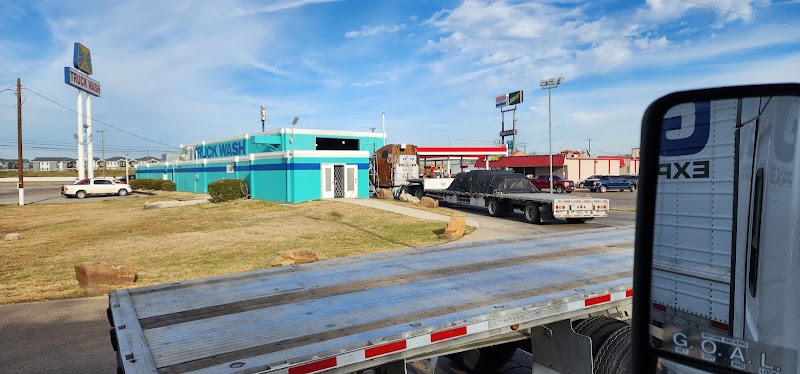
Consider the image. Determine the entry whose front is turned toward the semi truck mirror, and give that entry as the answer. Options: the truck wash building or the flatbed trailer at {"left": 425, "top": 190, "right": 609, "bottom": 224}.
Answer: the truck wash building

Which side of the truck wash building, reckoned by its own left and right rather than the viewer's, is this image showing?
front

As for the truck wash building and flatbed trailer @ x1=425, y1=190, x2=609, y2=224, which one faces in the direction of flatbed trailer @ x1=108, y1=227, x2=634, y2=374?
the truck wash building

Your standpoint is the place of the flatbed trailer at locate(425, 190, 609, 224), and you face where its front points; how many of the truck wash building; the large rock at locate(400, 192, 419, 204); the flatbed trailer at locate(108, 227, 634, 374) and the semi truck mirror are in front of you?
2

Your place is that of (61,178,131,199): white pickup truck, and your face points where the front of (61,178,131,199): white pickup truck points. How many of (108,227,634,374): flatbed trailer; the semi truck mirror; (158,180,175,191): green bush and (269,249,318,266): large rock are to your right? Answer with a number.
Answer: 3

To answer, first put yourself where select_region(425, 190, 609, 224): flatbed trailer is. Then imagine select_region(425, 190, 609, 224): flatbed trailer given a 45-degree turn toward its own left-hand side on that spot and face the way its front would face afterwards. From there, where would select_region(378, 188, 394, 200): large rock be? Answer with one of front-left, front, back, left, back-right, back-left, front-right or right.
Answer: front-right

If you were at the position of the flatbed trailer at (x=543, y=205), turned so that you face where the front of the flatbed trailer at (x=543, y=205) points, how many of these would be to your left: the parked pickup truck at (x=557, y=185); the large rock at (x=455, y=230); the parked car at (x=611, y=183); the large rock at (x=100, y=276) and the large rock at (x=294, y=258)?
3

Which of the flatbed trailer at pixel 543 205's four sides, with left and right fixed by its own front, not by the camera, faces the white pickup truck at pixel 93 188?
front

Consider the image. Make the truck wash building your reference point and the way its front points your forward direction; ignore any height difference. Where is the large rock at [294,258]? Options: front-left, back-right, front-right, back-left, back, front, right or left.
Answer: front

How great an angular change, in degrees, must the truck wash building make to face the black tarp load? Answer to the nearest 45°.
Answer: approximately 45° to its left

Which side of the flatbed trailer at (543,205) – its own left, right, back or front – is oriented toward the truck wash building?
front

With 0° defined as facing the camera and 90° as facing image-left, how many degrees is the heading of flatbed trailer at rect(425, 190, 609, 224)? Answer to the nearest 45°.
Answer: approximately 135°

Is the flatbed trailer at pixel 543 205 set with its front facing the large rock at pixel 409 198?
yes

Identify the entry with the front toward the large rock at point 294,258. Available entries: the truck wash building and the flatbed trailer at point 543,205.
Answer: the truck wash building
